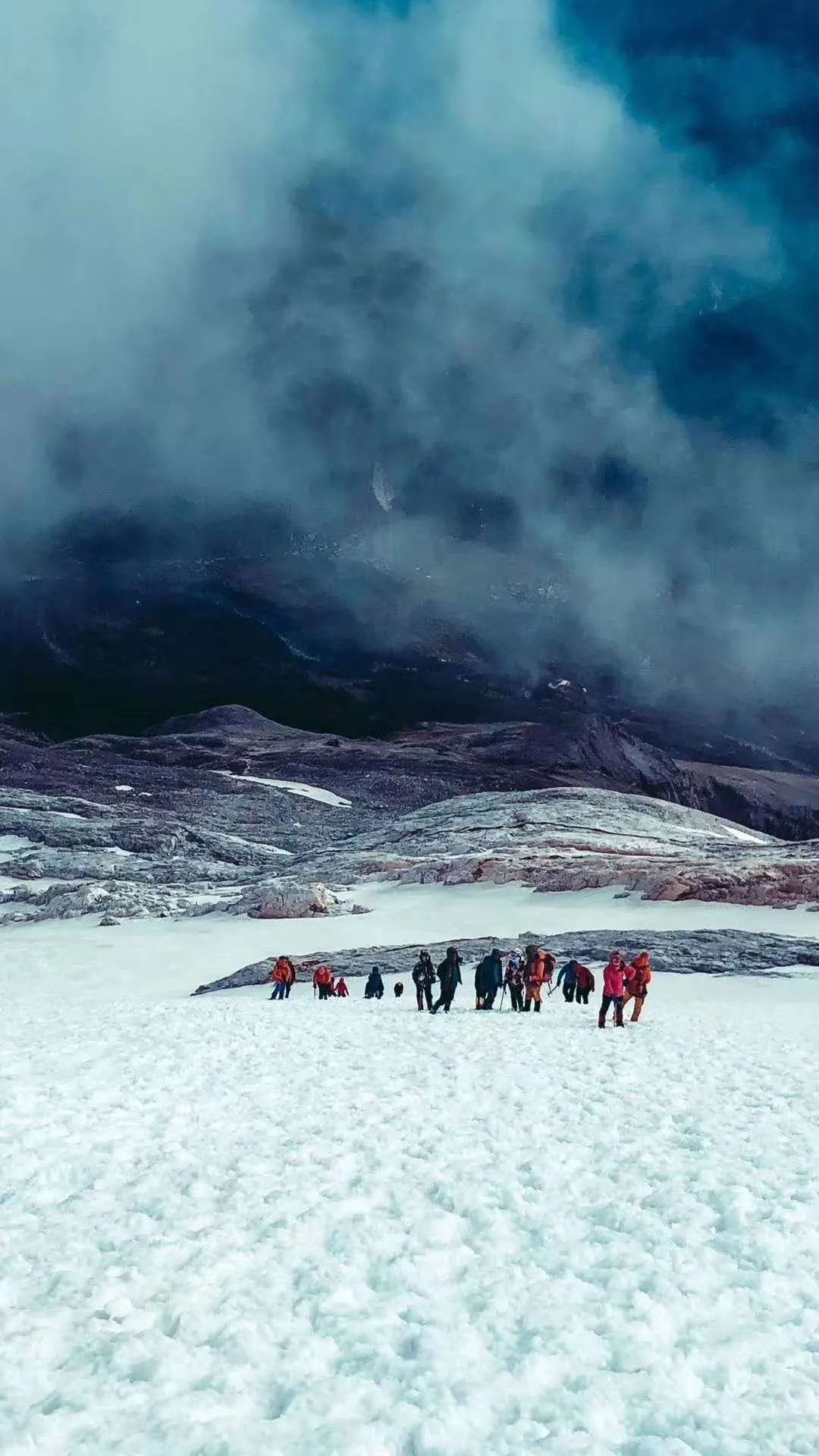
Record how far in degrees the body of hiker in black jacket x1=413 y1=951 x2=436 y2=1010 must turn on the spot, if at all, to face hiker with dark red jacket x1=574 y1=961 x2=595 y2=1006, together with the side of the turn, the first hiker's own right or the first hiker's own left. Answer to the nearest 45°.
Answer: approximately 135° to the first hiker's own left

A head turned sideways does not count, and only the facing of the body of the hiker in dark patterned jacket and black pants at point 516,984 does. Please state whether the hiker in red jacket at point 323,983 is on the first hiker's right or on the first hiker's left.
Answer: on the first hiker's right

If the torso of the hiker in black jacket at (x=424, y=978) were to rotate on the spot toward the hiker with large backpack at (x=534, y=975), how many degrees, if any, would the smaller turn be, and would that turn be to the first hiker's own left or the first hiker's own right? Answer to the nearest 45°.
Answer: approximately 90° to the first hiker's own left

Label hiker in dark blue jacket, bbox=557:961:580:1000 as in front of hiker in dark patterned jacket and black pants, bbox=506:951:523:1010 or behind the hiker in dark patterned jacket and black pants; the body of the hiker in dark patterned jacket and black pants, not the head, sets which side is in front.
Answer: behind

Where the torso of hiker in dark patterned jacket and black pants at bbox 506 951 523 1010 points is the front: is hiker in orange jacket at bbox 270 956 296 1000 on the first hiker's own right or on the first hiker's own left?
on the first hiker's own right

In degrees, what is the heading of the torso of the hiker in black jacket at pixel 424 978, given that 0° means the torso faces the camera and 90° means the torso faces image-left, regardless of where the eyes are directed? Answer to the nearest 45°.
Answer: approximately 0°

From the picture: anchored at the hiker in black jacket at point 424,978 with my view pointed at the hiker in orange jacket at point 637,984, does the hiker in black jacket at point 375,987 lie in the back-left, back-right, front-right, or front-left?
back-left

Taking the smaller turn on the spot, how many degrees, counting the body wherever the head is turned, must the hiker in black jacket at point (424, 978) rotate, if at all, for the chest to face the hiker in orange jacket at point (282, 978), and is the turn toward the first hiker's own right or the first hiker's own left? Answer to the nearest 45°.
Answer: approximately 135° to the first hiker's own right

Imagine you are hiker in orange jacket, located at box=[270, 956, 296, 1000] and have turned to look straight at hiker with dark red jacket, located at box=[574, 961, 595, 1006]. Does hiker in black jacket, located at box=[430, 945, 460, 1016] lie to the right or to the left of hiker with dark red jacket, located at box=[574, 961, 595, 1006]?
right

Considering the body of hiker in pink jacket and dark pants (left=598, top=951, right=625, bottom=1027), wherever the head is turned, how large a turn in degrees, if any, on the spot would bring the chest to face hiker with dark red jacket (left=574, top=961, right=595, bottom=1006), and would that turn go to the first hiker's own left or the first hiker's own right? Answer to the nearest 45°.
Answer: approximately 180°
